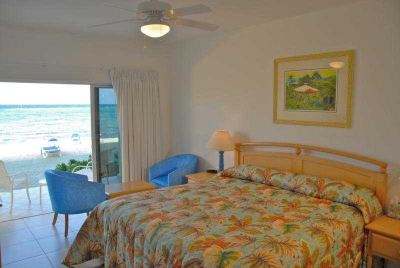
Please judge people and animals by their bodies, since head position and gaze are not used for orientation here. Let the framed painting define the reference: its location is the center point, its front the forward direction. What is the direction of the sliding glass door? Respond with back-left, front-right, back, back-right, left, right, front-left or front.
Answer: front-right

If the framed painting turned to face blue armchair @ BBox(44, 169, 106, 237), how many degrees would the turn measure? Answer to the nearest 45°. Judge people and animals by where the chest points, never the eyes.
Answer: approximately 45° to its right

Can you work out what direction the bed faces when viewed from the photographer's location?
facing the viewer and to the left of the viewer

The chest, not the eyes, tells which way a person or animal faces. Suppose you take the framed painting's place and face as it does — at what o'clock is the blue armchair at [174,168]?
The blue armchair is roughly at 2 o'clock from the framed painting.

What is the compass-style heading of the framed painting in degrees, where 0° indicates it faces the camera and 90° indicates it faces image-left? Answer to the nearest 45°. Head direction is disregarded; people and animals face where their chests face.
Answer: approximately 45°

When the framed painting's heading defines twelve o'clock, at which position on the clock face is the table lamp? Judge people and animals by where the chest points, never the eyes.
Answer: The table lamp is roughly at 2 o'clock from the framed painting.

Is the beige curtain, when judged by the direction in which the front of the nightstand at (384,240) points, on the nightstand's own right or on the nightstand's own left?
on the nightstand's own right

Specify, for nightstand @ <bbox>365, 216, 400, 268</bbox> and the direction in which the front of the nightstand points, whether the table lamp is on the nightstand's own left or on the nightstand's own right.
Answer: on the nightstand's own right

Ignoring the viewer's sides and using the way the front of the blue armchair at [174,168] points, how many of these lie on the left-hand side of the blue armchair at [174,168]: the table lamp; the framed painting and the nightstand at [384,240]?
3

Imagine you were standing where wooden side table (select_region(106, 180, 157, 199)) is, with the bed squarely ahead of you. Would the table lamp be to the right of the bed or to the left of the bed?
left
